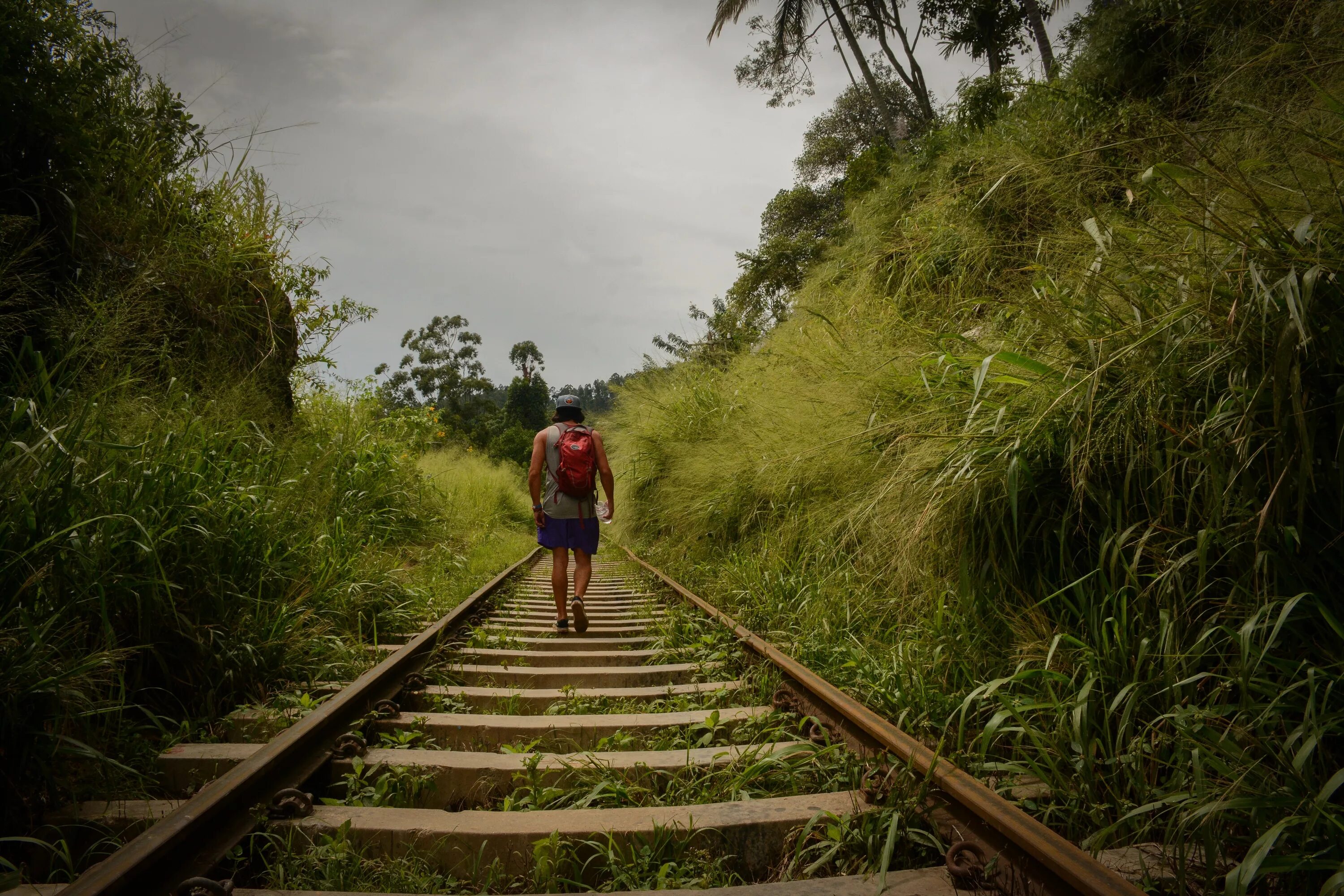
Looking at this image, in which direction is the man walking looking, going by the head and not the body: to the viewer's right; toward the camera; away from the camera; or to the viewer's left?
away from the camera

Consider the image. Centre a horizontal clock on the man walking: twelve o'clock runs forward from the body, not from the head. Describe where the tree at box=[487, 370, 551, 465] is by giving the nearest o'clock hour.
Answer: The tree is roughly at 12 o'clock from the man walking.

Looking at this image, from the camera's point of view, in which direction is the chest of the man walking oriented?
away from the camera
